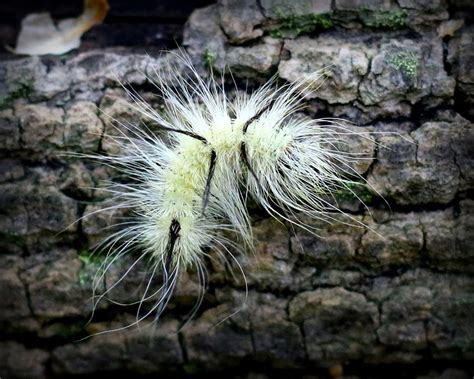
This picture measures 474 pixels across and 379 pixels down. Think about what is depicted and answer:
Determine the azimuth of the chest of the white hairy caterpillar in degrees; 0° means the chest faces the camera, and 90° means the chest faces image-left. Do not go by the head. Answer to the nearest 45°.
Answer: approximately 270°
